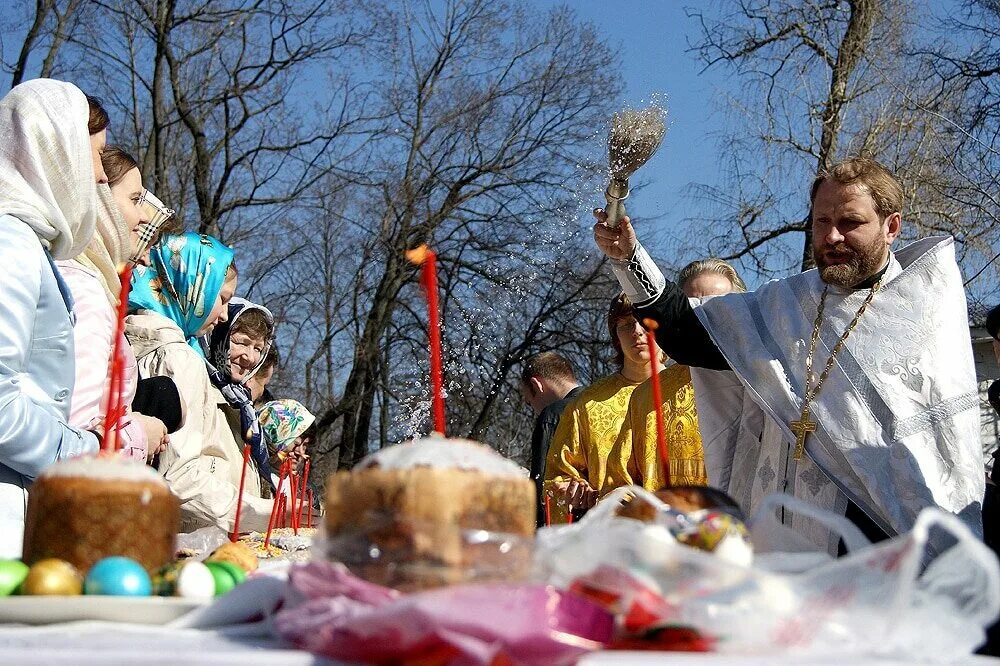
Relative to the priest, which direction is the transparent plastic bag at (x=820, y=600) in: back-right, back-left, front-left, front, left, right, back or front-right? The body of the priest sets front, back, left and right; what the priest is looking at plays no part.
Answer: front-left

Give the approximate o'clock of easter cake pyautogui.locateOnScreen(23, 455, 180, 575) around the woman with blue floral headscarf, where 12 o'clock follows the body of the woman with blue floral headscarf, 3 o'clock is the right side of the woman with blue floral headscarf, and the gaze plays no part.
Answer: The easter cake is roughly at 3 o'clock from the woman with blue floral headscarf.

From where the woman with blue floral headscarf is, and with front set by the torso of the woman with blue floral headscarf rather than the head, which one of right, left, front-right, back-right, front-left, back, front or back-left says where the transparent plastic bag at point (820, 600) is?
right

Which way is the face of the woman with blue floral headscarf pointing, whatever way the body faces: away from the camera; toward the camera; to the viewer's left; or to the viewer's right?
to the viewer's right

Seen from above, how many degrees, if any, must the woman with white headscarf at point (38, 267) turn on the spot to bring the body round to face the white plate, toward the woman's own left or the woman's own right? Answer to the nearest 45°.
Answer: approximately 90° to the woman's own right

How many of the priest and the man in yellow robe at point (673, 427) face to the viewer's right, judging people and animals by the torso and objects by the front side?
0

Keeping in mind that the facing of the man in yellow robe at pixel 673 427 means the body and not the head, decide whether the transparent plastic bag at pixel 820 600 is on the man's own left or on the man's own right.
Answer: on the man's own left

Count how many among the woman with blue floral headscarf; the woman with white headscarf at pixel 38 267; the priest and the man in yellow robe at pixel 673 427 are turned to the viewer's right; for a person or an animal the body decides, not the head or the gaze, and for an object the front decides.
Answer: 2

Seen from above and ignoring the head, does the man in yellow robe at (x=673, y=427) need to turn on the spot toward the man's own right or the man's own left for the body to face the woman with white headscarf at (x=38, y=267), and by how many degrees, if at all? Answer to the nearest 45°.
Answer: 0° — they already face them

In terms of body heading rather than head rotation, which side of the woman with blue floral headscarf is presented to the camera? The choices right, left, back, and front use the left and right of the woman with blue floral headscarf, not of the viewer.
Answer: right

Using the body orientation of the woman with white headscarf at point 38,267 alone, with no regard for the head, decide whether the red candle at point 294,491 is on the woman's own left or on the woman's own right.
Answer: on the woman's own left

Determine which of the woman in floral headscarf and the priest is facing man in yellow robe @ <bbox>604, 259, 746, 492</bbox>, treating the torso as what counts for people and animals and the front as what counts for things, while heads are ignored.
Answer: the woman in floral headscarf

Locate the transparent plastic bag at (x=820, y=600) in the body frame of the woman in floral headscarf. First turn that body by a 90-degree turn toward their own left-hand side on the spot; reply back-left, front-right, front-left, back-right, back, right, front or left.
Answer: back-right

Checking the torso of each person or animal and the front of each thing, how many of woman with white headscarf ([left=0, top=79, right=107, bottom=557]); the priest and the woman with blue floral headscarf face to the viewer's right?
2

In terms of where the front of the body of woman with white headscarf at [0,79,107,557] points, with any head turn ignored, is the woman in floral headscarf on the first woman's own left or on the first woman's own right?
on the first woman's own left

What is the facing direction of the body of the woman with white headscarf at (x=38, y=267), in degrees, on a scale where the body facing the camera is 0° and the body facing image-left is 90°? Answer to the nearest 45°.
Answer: approximately 270°
